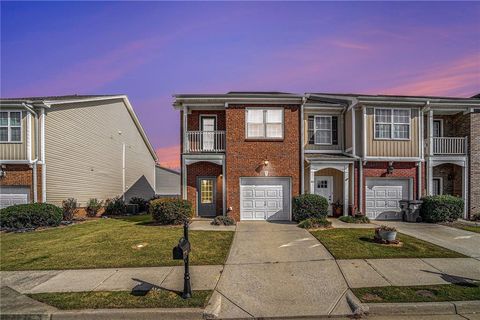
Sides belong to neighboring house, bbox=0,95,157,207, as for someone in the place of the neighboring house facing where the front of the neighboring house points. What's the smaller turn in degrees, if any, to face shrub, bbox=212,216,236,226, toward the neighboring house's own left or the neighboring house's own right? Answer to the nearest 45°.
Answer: approximately 90° to the neighboring house's own left

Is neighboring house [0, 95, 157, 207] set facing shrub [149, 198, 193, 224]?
no

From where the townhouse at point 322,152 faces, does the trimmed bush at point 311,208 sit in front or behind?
in front

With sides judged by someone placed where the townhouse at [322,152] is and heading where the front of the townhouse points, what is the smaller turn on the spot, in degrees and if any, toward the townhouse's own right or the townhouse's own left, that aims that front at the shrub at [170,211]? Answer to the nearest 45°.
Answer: approximately 45° to the townhouse's own right

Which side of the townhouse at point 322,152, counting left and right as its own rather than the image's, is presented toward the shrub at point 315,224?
front

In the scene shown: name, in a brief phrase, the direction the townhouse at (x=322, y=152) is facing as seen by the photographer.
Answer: facing the viewer

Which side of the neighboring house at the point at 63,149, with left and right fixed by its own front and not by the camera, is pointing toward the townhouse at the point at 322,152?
left

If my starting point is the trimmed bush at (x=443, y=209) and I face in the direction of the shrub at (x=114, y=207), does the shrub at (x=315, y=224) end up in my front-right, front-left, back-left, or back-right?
front-left

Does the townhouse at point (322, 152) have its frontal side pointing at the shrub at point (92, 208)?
no

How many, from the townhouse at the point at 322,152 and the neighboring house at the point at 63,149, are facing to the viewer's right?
0

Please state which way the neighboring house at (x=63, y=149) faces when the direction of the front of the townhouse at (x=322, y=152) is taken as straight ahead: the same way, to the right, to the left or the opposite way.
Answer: the same way
